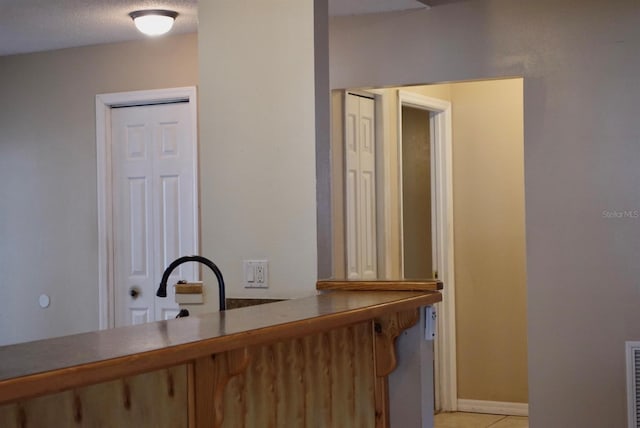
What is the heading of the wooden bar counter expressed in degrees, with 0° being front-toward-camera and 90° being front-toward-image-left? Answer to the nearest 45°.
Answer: approximately 315°

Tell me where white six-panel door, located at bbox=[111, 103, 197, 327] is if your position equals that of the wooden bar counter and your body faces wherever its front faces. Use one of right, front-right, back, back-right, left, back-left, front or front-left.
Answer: back-left

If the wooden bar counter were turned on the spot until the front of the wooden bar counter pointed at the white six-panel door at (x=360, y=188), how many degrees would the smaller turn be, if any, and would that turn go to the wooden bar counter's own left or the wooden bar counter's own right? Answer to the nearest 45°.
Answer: approximately 135° to the wooden bar counter's own left

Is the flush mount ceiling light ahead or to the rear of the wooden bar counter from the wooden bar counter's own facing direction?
to the rear
